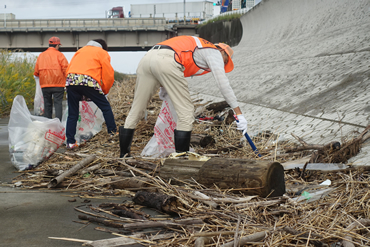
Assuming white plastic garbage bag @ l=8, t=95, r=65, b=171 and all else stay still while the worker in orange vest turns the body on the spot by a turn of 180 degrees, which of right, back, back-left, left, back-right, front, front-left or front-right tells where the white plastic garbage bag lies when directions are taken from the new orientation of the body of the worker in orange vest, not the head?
front-right

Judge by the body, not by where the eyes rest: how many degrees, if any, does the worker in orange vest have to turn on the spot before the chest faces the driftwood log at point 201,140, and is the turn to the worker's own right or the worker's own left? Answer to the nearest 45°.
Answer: approximately 45° to the worker's own left

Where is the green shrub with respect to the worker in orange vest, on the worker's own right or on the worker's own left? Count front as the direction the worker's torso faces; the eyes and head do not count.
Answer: on the worker's own left

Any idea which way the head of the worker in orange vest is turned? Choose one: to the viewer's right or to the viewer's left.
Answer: to the viewer's right

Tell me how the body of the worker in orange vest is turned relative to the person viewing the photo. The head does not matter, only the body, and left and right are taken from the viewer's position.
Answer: facing away from the viewer and to the right of the viewer
